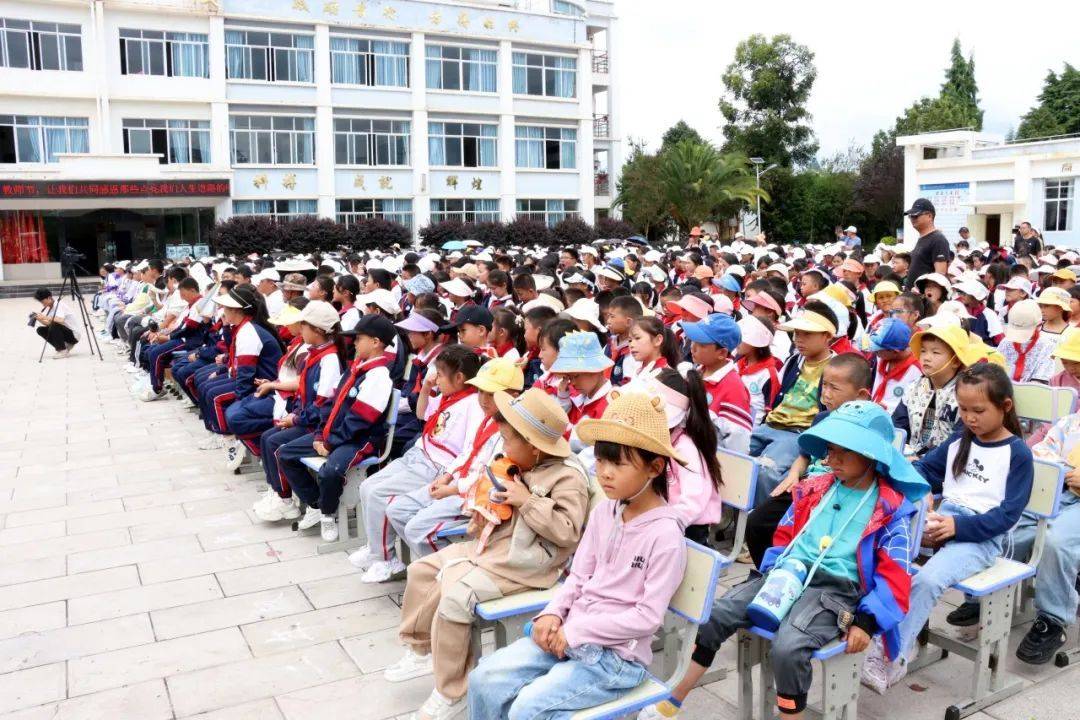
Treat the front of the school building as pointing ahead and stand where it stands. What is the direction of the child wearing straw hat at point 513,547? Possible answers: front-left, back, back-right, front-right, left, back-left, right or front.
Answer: front-right

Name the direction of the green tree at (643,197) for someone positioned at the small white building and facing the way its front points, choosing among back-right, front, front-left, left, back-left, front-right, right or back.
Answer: front-right

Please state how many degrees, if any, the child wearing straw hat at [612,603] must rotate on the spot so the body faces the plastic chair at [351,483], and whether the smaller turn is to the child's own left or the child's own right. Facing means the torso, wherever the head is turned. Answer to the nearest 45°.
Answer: approximately 90° to the child's own right

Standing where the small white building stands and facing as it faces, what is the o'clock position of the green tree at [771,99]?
The green tree is roughly at 3 o'clock from the small white building.

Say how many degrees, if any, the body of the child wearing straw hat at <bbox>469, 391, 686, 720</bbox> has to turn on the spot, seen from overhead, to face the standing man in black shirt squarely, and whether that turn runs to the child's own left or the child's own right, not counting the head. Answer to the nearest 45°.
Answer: approximately 180°

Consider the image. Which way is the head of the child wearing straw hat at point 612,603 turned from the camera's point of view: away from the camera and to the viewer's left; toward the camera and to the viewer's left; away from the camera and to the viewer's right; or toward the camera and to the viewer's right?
toward the camera and to the viewer's left
